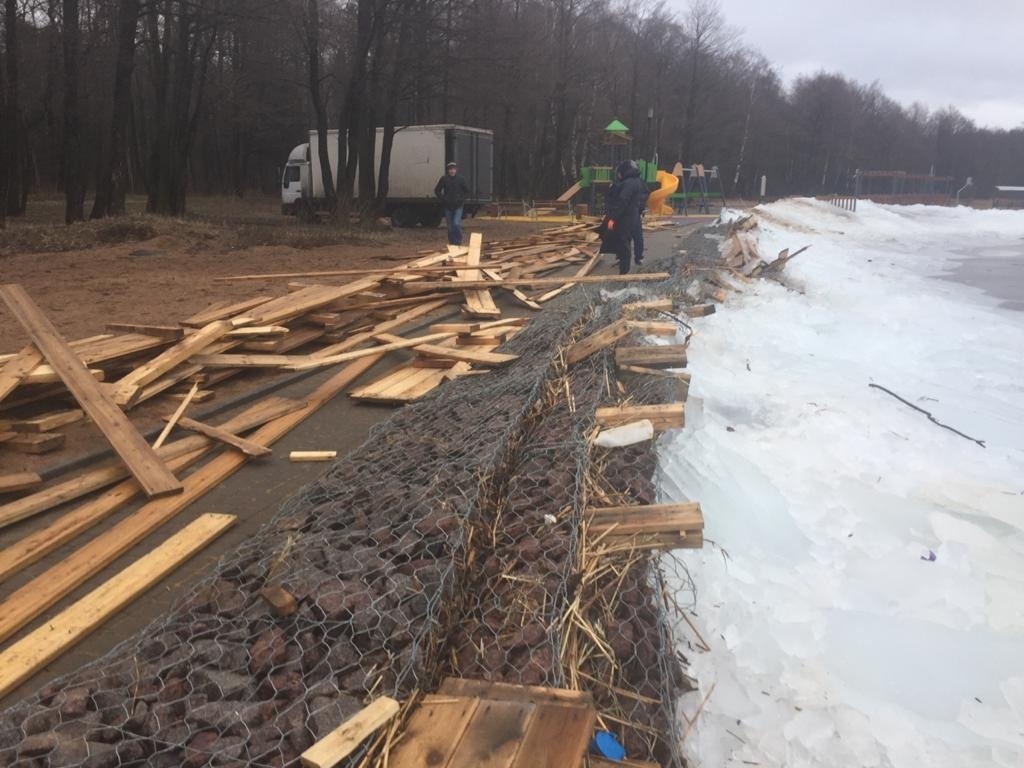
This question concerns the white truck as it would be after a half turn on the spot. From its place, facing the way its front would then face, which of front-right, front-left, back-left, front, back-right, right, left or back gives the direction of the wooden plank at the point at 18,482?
front-right

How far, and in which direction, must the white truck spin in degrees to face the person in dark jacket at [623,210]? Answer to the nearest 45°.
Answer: approximately 135° to its left

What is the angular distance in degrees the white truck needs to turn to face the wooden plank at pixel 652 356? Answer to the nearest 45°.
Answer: approximately 135° to its left

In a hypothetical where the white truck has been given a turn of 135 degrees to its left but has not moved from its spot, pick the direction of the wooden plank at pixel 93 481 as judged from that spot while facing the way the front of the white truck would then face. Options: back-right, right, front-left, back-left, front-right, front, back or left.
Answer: front

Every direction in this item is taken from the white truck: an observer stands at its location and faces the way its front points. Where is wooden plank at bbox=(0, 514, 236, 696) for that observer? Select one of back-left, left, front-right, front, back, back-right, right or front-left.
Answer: back-left

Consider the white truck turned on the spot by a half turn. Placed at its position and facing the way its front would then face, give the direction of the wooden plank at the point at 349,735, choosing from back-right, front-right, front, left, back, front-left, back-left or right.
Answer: front-right

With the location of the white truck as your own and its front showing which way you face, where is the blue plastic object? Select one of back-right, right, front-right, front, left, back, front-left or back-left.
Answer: back-left

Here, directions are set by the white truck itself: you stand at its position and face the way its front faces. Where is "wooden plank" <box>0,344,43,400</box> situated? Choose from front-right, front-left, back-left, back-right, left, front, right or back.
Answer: back-left

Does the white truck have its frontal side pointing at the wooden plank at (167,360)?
no

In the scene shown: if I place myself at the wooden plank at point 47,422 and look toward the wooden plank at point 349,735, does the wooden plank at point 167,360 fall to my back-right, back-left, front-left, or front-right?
back-left

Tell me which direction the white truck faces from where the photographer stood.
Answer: facing away from the viewer and to the left of the viewer

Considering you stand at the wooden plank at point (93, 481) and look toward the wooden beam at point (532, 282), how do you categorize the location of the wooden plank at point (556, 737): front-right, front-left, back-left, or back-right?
back-right

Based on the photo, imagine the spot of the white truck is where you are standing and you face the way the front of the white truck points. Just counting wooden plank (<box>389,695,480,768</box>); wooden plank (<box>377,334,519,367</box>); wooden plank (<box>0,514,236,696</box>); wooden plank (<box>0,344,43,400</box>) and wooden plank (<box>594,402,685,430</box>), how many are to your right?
0

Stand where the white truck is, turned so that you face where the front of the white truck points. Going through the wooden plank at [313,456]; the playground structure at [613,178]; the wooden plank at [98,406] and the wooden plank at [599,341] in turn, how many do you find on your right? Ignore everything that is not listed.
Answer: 1

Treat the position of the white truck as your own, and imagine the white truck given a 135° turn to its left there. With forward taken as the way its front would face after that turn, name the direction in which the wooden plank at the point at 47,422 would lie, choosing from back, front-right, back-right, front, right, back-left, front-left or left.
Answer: front

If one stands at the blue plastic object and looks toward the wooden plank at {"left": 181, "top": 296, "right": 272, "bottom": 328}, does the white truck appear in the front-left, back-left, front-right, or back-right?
front-right

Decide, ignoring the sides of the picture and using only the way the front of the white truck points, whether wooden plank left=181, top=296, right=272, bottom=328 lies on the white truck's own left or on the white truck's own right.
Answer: on the white truck's own left

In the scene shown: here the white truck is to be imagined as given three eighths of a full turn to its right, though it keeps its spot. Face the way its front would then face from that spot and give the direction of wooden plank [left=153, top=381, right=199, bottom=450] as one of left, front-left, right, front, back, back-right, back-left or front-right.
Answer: right

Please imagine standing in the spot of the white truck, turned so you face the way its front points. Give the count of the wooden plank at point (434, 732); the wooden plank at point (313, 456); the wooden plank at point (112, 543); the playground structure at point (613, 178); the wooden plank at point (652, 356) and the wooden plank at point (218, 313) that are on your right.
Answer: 1

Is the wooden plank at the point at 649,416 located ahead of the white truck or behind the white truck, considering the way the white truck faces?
behind

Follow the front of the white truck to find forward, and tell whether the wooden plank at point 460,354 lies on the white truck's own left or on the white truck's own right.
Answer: on the white truck's own left

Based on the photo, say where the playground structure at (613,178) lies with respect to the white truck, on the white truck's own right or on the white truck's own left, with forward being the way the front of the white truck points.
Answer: on the white truck's own right
